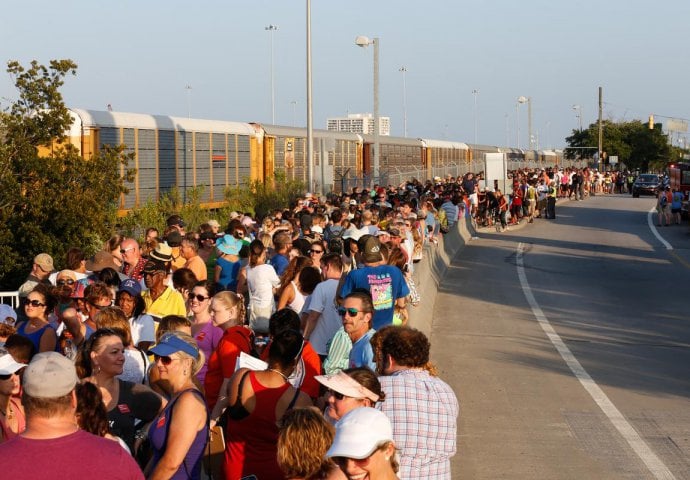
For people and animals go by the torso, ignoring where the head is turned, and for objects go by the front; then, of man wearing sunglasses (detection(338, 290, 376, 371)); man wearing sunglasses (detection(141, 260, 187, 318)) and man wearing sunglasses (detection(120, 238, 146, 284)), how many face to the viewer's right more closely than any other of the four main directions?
0

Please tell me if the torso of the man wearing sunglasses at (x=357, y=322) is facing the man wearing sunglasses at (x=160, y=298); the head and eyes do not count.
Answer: no

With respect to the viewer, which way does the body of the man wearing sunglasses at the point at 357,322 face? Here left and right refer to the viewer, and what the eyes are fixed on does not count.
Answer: facing the viewer and to the left of the viewer

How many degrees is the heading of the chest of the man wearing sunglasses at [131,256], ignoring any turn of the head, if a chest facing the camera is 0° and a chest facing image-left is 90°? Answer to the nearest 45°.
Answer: approximately 45°

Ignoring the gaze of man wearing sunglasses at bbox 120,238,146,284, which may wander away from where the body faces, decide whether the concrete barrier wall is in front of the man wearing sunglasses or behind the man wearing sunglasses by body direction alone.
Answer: behind

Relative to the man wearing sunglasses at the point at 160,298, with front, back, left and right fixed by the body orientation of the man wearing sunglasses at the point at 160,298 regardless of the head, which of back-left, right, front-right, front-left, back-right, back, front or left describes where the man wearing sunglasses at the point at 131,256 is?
back-right

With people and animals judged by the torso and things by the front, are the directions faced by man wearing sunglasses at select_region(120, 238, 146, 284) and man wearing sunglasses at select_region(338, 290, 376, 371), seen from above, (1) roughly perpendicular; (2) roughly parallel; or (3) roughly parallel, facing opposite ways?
roughly parallel

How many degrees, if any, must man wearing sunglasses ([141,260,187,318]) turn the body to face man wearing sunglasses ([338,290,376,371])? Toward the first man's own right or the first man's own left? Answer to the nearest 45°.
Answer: approximately 90° to the first man's own left

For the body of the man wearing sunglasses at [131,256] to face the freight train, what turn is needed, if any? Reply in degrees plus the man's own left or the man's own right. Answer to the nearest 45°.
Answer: approximately 135° to the man's own right

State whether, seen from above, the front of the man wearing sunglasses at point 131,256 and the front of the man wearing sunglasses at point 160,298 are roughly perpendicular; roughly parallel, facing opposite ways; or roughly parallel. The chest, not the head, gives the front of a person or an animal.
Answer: roughly parallel

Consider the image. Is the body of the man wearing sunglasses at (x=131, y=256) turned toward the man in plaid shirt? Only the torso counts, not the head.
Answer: no

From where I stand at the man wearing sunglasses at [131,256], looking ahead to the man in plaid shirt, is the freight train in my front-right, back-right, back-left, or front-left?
back-left

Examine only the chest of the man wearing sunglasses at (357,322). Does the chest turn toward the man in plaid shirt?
no

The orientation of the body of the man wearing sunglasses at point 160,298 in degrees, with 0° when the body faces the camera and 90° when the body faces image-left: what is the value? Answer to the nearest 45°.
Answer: approximately 45°
